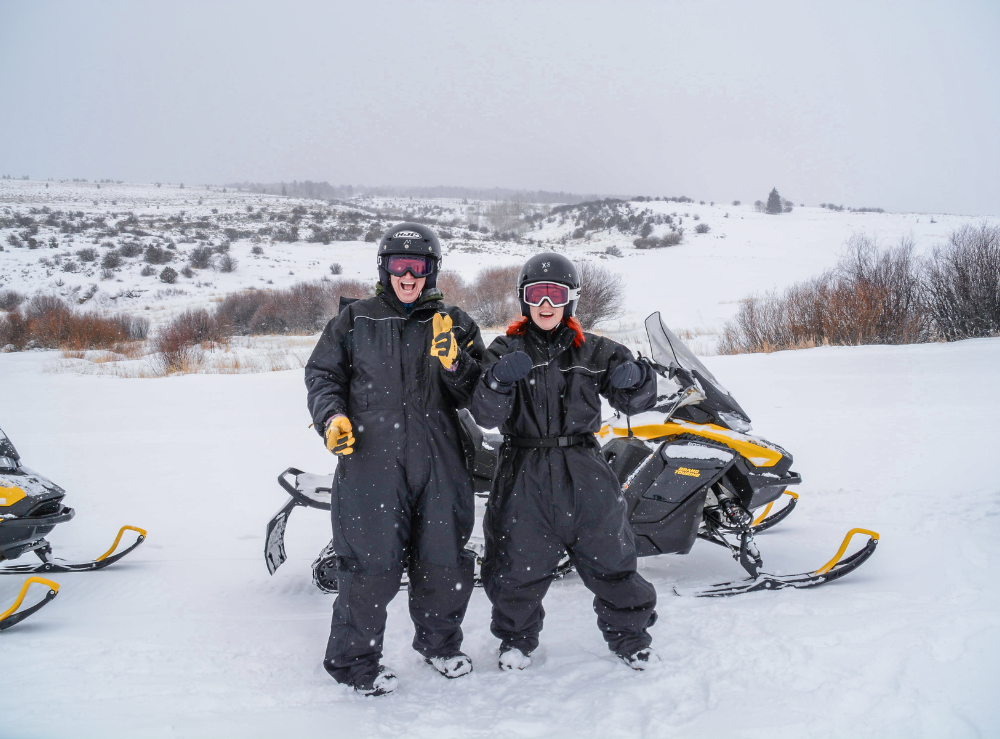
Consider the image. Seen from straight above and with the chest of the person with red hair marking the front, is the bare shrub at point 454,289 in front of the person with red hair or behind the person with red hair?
behind

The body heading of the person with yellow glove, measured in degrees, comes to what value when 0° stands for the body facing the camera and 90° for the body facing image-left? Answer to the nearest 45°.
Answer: approximately 0°

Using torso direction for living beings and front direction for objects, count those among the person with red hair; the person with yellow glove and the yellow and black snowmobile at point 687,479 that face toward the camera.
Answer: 2

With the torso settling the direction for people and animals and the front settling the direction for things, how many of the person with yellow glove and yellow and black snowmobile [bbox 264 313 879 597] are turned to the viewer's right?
1

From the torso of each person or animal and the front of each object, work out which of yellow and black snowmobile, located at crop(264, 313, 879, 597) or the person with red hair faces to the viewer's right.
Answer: the yellow and black snowmobile

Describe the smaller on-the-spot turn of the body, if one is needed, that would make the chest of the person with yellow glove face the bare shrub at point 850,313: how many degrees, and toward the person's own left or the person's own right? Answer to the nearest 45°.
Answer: approximately 135° to the person's own left

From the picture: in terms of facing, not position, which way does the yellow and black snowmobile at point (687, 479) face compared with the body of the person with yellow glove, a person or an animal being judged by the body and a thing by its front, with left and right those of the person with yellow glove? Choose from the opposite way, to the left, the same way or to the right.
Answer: to the left

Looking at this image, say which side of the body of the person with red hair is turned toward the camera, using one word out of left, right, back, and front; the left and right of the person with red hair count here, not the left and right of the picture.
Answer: front

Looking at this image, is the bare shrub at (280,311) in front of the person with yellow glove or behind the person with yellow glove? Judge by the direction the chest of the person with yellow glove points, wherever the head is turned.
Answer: behind

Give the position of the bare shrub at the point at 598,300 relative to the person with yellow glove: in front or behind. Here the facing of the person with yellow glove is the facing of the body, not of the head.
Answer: behind

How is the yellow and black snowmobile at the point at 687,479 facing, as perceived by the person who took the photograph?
facing to the right of the viewer

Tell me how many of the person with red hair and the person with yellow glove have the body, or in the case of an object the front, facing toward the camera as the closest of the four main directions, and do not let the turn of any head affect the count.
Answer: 2

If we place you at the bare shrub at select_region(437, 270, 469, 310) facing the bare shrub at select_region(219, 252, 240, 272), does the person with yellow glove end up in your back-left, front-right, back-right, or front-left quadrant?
back-left
